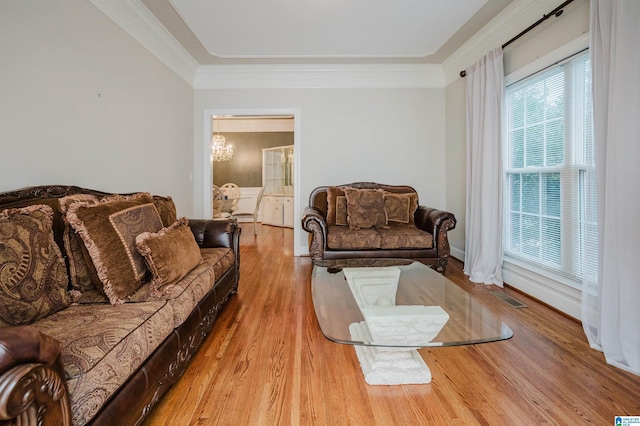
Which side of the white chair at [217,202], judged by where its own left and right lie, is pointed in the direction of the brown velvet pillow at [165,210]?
right

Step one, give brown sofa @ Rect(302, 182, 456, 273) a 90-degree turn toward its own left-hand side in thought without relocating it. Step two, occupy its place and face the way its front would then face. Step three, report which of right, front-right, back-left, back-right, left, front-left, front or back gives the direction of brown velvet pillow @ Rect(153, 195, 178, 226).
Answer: back-right

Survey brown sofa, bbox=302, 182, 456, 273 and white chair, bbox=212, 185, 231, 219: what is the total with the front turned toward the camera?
1

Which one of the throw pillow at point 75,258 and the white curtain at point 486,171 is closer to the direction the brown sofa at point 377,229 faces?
the throw pillow

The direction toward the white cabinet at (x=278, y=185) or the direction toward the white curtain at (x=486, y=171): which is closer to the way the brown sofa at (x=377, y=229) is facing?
the white curtain
